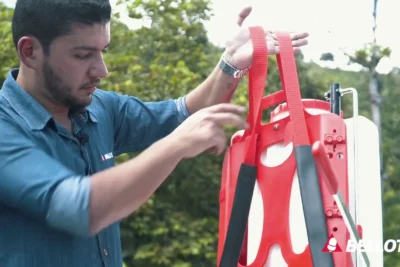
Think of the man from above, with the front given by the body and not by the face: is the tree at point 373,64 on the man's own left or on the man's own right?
on the man's own left
